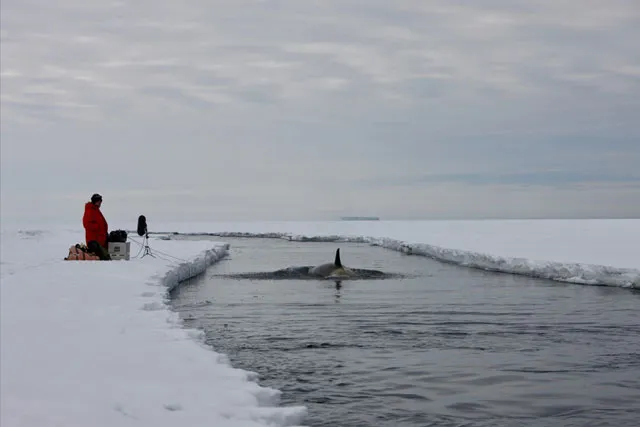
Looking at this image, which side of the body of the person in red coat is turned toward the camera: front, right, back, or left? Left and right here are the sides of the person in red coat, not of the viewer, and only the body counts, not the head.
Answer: right

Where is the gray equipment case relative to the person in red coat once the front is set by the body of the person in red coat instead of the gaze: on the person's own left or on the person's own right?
on the person's own left
